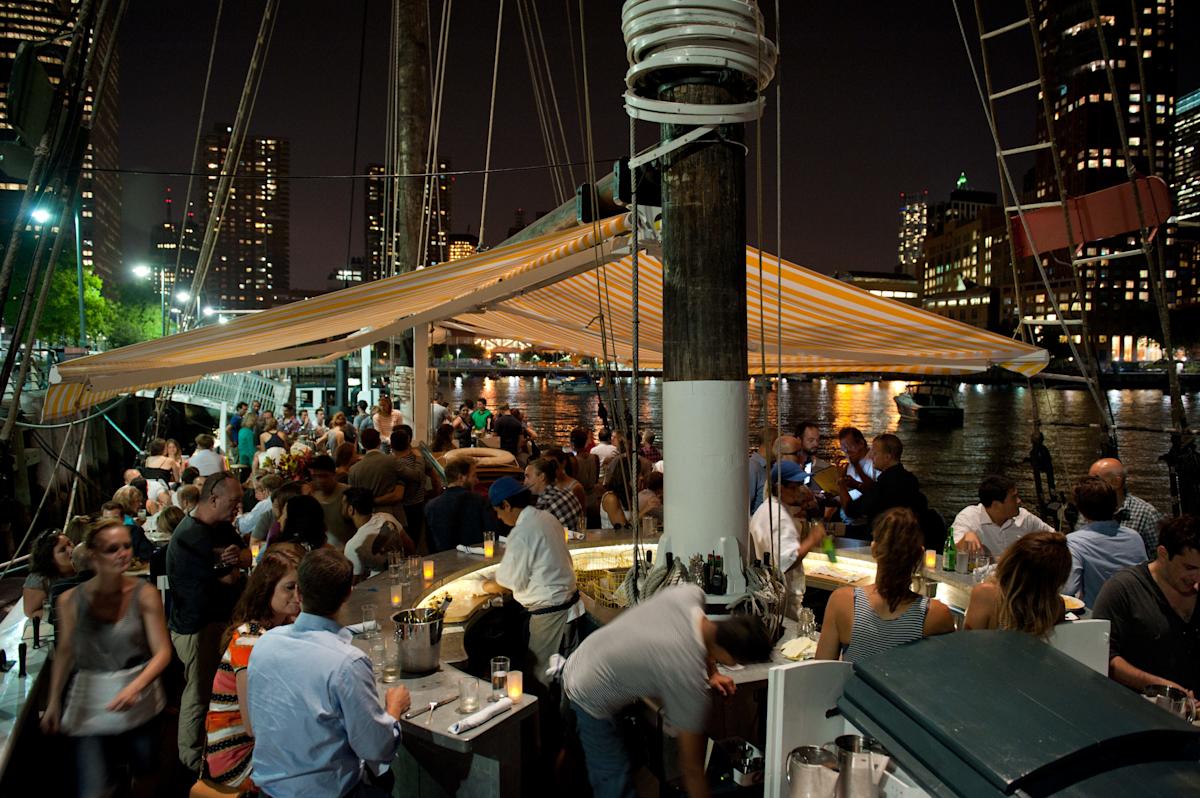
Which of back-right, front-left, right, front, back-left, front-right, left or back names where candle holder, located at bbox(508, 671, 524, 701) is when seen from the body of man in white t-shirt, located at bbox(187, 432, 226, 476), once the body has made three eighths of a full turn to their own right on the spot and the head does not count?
front-right

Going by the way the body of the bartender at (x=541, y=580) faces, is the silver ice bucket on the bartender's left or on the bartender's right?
on the bartender's left

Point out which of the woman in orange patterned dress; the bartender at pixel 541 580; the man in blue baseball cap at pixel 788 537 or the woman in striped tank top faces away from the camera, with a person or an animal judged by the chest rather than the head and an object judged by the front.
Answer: the woman in striped tank top

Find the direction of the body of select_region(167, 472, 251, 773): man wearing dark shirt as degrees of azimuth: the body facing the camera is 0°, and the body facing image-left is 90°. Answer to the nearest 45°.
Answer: approximately 270°

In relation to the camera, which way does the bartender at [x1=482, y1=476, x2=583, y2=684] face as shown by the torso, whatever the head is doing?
to the viewer's left

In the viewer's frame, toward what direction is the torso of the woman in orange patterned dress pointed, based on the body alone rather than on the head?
to the viewer's right

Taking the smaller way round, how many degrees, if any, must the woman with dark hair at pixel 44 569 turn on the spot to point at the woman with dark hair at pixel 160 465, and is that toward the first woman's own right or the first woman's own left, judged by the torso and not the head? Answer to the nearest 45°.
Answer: approximately 90° to the first woman's own left

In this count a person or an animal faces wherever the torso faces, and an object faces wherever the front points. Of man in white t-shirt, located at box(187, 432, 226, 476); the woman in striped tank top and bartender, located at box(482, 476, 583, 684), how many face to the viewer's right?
0

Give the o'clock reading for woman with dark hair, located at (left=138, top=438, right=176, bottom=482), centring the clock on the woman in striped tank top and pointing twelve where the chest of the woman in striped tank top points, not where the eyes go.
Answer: The woman with dark hair is roughly at 10 o'clock from the woman in striped tank top.

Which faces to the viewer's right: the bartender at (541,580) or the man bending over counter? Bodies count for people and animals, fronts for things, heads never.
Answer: the man bending over counter

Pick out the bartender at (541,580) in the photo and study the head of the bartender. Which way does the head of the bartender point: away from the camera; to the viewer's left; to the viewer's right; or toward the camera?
to the viewer's left

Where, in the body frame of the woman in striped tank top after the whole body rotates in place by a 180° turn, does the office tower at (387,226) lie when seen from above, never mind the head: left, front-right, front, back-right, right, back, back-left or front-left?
back-right

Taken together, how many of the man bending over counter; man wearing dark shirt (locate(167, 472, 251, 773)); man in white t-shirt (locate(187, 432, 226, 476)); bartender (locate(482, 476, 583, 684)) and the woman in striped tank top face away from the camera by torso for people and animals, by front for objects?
2
